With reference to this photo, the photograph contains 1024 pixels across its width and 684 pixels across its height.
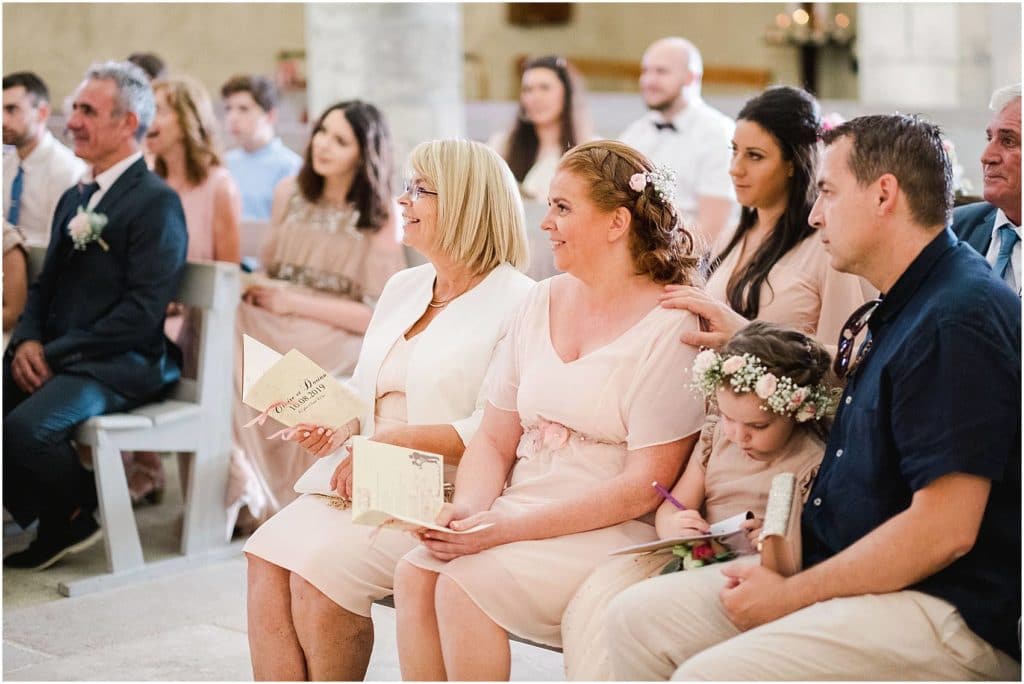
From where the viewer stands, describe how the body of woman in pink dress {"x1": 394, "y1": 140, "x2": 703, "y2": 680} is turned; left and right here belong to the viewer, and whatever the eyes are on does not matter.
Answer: facing the viewer and to the left of the viewer

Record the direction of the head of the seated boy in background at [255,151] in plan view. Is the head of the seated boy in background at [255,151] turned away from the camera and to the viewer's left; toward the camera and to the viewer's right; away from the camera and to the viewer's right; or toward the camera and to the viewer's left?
toward the camera and to the viewer's left

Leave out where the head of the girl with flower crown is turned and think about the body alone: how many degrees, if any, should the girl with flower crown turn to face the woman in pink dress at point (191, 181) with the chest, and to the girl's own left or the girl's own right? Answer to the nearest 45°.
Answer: approximately 90° to the girl's own right

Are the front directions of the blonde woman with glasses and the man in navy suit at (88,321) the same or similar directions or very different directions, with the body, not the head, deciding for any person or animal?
same or similar directions

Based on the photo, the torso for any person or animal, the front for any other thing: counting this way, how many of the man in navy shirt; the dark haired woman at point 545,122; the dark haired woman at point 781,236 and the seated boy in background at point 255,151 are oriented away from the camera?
0

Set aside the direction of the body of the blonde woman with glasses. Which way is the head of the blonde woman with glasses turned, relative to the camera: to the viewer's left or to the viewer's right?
to the viewer's left

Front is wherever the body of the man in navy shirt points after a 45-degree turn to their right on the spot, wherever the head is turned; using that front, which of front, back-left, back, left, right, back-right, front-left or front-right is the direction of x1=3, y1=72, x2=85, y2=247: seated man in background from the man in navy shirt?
front

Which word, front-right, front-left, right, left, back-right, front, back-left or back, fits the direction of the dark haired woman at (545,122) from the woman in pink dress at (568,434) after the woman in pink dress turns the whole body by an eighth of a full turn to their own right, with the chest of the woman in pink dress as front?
right

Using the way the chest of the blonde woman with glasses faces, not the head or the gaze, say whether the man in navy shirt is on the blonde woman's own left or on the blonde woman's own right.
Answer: on the blonde woman's own left

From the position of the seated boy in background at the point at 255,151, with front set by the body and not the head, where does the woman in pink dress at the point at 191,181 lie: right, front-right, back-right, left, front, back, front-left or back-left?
front-left

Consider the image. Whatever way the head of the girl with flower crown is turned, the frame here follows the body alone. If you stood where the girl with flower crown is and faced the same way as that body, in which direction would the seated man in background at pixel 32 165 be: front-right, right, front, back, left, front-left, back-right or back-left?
right

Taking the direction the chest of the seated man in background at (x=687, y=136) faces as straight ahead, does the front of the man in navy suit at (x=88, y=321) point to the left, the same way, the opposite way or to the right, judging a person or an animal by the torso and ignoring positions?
the same way

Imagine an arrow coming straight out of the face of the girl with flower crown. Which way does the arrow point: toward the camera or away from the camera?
toward the camera

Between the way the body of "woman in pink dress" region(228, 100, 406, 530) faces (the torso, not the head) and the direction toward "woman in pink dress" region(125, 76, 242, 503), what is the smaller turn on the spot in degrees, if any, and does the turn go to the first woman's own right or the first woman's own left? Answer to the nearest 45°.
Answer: approximately 90° to the first woman's own right

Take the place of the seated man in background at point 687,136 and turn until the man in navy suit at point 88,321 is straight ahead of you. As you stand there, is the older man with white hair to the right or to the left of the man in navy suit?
left

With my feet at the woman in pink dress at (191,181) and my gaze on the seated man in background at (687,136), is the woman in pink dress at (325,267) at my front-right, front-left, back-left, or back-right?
front-right

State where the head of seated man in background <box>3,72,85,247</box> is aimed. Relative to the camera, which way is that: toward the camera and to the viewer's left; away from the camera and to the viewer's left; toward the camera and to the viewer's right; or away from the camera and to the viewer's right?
toward the camera and to the viewer's left

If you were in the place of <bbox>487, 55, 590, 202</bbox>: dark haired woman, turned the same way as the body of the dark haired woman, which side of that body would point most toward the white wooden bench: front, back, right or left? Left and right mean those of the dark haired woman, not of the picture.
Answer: front
